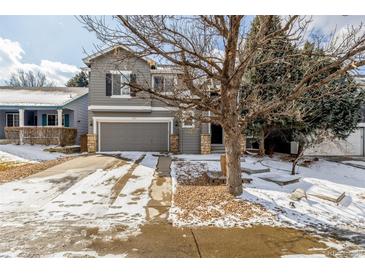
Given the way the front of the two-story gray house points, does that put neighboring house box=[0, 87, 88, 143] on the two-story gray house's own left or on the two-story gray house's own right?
on the two-story gray house's own right

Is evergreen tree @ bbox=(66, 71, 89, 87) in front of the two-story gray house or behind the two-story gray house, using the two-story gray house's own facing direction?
behind

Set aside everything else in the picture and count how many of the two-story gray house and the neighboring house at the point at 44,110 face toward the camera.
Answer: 2

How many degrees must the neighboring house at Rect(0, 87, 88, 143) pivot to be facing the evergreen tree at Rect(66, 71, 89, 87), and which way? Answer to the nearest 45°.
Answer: approximately 180°

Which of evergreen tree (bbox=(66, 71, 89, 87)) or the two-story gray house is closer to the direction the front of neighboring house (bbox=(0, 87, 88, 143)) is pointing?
the two-story gray house

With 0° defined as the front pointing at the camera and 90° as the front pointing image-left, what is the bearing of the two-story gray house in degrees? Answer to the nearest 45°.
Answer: approximately 0°

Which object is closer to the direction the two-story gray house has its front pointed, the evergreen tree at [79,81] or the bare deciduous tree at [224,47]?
the bare deciduous tree

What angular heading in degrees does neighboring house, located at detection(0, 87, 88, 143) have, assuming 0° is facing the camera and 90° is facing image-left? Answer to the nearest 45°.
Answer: approximately 0°
